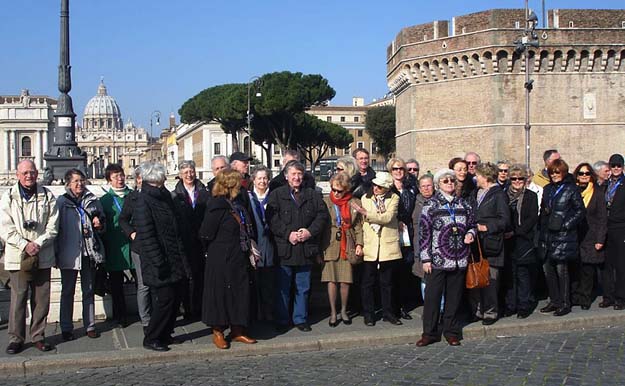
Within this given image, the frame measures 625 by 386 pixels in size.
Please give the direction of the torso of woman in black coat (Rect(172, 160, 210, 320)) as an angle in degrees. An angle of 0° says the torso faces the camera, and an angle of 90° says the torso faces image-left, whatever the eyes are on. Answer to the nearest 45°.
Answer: approximately 0°

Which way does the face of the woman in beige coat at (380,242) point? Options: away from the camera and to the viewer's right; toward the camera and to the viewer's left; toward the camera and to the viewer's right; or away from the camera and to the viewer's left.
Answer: toward the camera and to the viewer's left

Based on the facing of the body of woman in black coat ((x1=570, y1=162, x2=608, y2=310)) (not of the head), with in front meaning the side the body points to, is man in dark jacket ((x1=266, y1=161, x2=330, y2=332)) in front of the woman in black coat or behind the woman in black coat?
in front

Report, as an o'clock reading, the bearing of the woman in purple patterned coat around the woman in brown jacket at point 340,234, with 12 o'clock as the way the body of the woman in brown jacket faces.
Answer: The woman in purple patterned coat is roughly at 10 o'clock from the woman in brown jacket.

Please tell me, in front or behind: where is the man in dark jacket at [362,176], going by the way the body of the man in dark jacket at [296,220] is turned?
behind

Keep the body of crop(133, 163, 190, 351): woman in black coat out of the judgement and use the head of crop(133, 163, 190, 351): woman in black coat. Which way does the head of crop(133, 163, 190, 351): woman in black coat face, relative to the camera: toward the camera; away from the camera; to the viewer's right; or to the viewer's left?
away from the camera

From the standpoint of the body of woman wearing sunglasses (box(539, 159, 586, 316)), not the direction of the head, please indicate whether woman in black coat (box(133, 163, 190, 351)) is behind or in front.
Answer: in front
